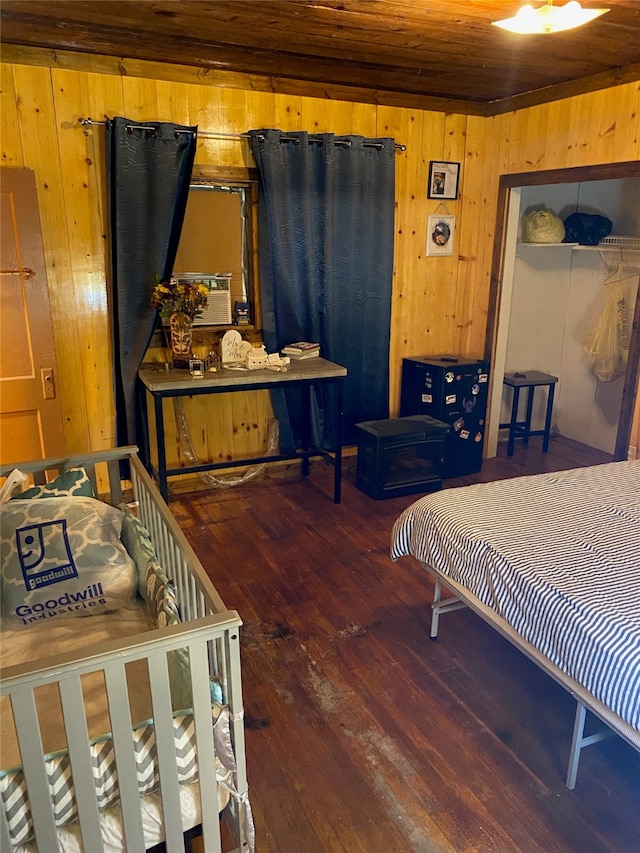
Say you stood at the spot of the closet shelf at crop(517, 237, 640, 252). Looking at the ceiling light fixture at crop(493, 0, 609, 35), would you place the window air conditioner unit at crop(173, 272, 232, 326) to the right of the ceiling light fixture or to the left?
right

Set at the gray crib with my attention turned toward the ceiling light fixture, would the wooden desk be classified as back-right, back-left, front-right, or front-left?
front-left

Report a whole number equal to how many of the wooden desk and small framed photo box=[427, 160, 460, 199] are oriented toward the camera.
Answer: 2

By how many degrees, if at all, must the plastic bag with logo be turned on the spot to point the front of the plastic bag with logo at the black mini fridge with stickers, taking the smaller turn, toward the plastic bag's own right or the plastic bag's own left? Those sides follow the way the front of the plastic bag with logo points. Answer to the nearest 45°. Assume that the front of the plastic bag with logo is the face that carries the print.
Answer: approximately 135° to the plastic bag's own left

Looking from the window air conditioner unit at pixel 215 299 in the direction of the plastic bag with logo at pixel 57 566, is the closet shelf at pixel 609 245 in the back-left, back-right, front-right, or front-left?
back-left

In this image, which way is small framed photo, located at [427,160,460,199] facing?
toward the camera

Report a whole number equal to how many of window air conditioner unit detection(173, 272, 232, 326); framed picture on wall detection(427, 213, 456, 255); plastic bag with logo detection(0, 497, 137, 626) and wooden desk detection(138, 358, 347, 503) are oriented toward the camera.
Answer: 4

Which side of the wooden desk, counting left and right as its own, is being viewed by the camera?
front

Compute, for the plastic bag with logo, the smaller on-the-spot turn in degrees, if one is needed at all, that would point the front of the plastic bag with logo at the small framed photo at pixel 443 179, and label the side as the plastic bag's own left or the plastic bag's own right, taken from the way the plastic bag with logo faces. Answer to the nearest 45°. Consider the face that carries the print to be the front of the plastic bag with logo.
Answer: approximately 135° to the plastic bag's own left

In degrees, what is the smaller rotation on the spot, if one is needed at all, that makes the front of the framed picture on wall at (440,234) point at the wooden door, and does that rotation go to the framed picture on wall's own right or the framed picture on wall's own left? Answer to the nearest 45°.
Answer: approximately 45° to the framed picture on wall's own right

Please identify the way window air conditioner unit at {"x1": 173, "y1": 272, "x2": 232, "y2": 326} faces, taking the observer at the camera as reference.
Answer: facing the viewer

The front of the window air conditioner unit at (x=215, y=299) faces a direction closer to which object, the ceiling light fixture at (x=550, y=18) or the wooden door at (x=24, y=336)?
the ceiling light fixture
